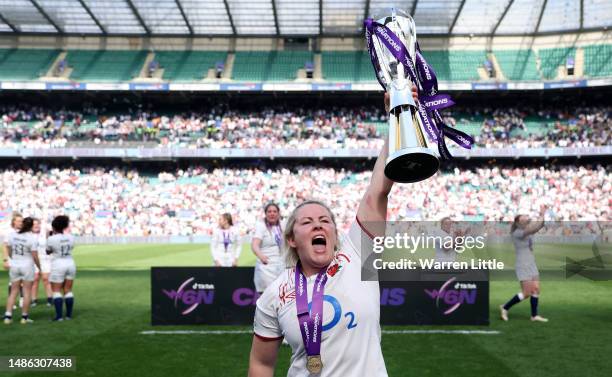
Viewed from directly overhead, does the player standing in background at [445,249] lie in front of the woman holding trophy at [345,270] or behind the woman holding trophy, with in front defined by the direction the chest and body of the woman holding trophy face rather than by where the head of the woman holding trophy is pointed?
behind

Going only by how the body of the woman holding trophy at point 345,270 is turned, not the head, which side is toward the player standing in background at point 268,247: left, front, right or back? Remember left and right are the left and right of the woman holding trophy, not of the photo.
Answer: back

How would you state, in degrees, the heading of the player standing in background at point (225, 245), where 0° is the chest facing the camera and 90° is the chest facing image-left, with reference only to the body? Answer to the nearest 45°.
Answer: approximately 0°

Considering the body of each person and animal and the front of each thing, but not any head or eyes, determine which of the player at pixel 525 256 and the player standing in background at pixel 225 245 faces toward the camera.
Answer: the player standing in background at pixel 225 245

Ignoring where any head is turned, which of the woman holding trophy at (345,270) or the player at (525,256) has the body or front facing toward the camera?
the woman holding trophy

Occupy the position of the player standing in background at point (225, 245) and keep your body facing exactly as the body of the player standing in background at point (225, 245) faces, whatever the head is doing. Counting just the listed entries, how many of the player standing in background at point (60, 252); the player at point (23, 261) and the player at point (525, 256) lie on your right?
2

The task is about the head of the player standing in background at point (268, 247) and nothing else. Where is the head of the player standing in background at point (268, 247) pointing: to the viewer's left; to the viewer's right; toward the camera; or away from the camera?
toward the camera

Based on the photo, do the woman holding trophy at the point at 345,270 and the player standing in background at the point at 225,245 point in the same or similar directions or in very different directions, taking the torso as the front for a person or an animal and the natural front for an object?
same or similar directions

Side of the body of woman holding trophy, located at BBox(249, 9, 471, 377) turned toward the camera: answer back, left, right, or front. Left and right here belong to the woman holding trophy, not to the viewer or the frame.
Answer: front

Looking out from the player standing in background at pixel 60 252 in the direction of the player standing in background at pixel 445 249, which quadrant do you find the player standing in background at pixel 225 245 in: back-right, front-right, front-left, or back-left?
front-left

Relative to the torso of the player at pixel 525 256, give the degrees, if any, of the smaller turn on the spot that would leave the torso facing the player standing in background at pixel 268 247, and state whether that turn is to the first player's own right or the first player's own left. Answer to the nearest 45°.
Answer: approximately 135° to the first player's own right
